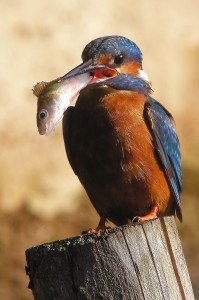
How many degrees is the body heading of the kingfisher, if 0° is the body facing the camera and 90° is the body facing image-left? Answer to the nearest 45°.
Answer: approximately 45°
